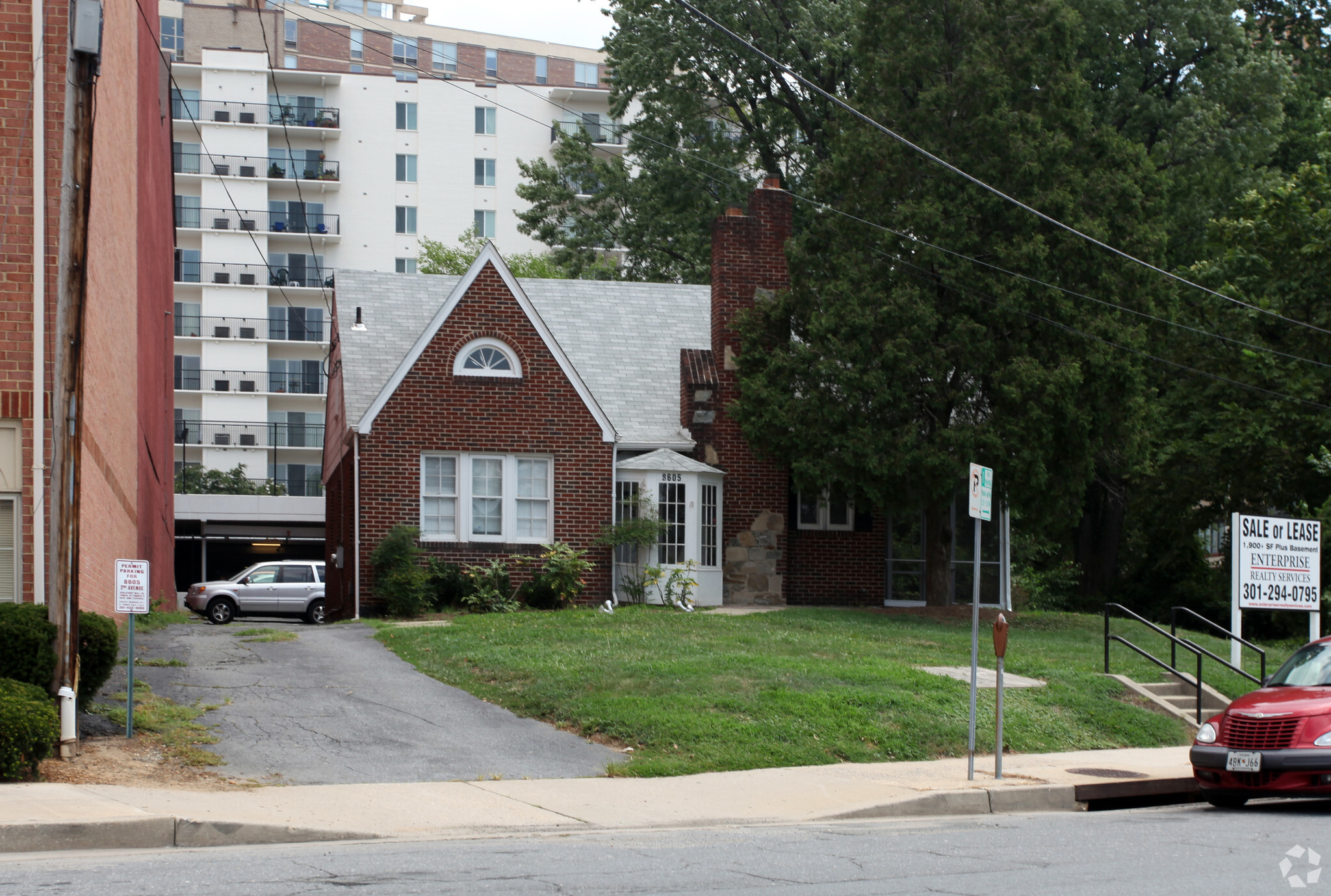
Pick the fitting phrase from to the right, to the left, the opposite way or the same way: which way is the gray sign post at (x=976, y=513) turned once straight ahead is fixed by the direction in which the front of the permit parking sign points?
the same way

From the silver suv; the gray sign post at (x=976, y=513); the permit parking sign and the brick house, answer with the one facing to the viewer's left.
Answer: the silver suv

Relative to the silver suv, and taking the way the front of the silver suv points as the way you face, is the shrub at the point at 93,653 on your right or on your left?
on your left

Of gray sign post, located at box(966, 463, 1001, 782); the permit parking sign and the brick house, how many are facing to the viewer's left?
0

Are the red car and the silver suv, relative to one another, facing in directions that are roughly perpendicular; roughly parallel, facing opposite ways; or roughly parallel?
roughly parallel

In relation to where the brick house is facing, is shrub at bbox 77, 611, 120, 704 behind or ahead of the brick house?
ahead

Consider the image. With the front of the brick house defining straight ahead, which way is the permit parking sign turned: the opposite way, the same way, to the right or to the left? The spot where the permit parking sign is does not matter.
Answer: the same way

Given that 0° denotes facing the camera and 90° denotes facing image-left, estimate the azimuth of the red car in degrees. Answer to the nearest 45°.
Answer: approximately 45°

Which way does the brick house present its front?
toward the camera

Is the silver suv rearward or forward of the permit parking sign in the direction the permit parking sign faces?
rearward

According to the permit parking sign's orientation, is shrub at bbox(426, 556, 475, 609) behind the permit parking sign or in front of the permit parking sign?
behind

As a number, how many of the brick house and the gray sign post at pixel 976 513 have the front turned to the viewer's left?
0

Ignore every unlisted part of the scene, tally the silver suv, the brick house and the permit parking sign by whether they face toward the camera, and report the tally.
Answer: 2

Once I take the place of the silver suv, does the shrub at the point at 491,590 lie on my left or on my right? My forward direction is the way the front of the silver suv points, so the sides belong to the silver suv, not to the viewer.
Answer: on my left

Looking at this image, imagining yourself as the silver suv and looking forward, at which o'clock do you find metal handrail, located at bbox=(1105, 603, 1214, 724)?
The metal handrail is roughly at 8 o'clock from the silver suv.

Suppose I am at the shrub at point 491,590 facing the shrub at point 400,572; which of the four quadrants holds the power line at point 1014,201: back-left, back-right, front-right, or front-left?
back-left
